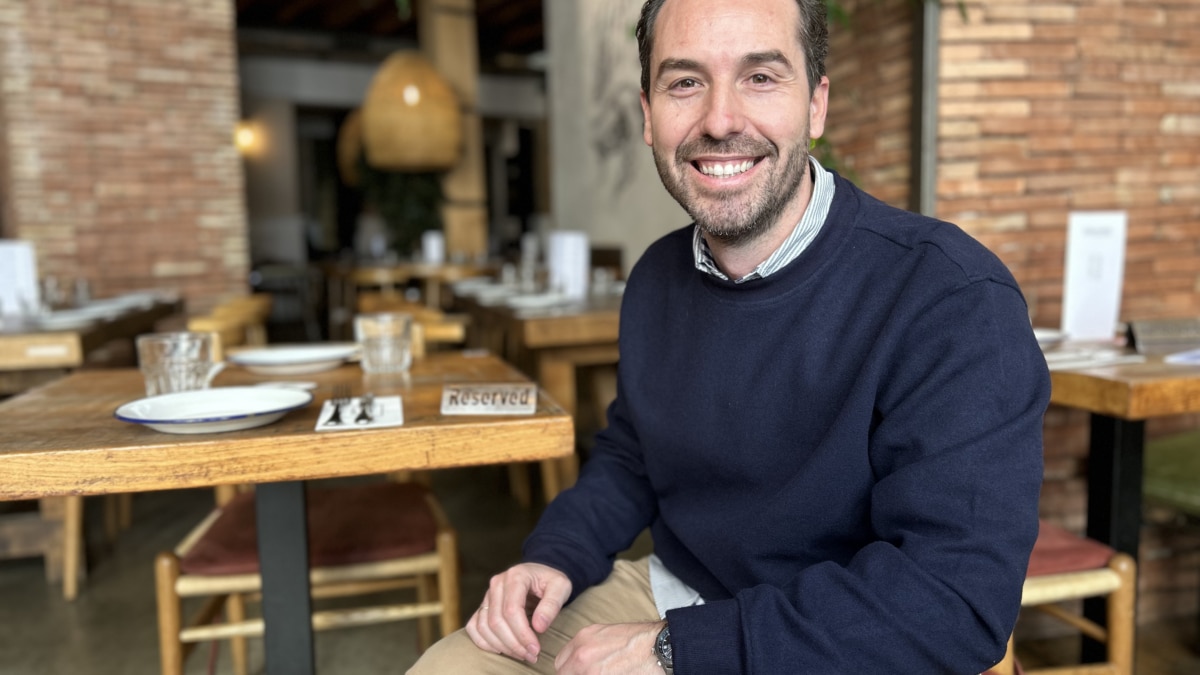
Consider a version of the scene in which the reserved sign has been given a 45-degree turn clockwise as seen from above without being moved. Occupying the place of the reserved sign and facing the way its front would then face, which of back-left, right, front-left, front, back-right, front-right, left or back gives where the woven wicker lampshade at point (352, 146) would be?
back-right

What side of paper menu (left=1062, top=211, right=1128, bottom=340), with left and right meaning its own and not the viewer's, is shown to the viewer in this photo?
front

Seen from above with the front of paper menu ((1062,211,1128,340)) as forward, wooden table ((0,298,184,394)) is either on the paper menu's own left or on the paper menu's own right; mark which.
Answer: on the paper menu's own right

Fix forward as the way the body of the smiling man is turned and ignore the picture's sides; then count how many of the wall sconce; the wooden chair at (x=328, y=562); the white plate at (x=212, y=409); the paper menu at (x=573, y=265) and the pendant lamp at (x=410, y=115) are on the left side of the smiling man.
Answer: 0

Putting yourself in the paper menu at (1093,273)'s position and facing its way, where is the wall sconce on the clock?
The wall sconce is roughly at 4 o'clock from the paper menu.

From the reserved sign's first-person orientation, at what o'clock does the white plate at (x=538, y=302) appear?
The white plate is roughly at 6 o'clock from the reserved sign.

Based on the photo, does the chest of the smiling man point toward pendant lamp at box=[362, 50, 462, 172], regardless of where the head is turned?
no

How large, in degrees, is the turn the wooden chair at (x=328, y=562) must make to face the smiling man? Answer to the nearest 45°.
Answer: approximately 45° to its left

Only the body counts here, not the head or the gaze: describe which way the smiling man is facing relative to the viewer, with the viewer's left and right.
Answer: facing the viewer and to the left of the viewer

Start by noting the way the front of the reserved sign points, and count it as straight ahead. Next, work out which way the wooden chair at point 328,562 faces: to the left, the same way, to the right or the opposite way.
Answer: the same way

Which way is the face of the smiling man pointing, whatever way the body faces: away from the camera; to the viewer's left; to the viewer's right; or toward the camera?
toward the camera

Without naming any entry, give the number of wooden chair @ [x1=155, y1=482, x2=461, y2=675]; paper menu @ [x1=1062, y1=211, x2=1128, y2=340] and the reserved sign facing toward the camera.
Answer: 3

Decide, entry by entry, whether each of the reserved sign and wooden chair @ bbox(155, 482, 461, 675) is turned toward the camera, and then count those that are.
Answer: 2

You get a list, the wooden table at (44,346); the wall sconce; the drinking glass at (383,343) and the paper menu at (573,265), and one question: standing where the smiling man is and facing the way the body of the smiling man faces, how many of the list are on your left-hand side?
0

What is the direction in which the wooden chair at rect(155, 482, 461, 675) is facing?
toward the camera
